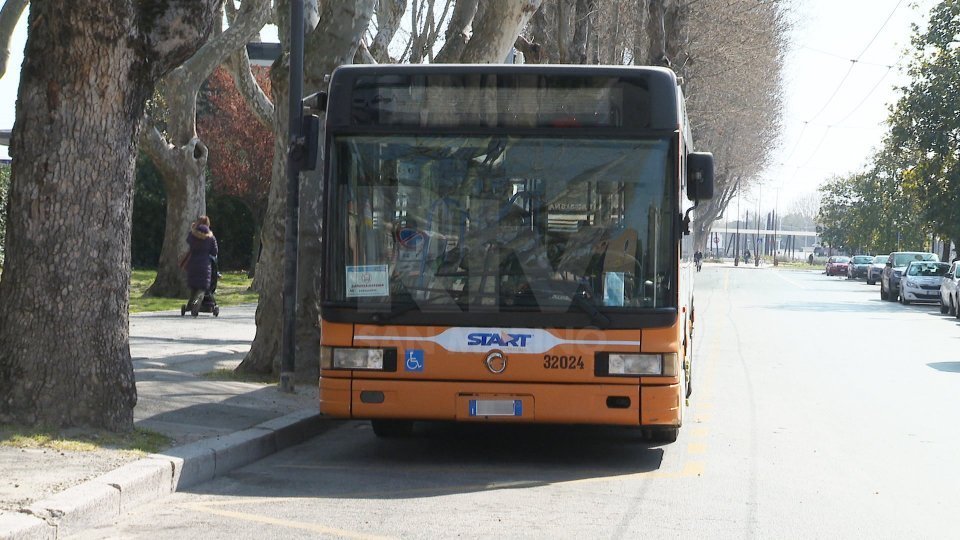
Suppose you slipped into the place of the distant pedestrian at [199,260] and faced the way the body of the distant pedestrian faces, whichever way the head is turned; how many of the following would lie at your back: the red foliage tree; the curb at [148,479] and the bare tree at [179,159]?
1

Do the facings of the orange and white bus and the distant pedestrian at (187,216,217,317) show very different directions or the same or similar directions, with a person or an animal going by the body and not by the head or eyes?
very different directions

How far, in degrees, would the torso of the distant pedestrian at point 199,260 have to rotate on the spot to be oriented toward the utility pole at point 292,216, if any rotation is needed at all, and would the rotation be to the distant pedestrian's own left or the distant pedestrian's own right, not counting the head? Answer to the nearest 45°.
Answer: approximately 180°

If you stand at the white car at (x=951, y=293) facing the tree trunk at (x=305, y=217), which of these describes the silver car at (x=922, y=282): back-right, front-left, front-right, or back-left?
back-right

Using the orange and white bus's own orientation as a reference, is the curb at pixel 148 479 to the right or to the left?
on its right

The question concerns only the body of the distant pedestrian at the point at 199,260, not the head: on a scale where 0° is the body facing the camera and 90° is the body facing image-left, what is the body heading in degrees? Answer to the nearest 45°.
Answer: approximately 180°
